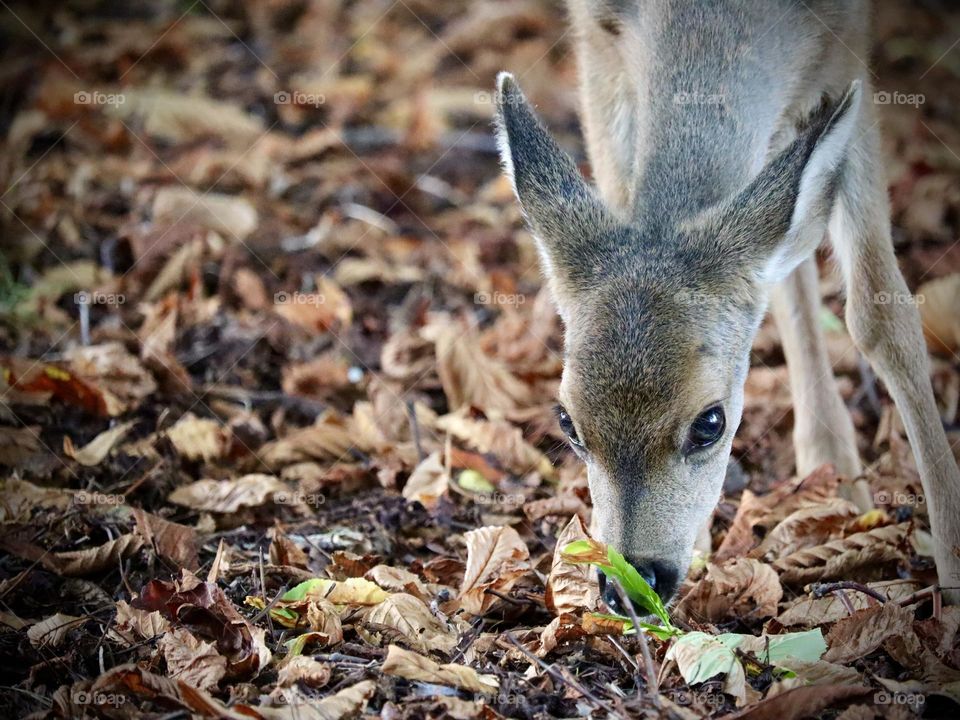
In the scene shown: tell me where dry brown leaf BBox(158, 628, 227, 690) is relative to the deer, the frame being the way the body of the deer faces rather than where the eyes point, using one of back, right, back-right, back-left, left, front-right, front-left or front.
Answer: front-right

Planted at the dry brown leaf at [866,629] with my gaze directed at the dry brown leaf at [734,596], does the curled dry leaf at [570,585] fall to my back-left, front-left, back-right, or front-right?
front-left

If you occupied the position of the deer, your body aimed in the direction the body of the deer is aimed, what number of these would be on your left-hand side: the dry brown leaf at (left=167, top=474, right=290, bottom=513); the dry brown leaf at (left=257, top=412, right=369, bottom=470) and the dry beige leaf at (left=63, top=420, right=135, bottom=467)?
0

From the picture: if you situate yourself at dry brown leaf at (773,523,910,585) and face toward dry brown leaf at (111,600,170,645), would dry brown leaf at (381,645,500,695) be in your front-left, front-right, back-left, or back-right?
front-left

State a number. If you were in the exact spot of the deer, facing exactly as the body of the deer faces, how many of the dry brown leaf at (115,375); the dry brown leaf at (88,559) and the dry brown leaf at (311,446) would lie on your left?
0

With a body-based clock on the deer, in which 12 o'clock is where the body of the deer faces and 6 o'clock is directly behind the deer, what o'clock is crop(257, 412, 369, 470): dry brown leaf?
The dry brown leaf is roughly at 4 o'clock from the deer.

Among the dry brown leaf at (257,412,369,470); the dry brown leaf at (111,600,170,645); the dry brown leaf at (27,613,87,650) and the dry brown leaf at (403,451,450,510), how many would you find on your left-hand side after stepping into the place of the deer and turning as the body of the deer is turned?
0

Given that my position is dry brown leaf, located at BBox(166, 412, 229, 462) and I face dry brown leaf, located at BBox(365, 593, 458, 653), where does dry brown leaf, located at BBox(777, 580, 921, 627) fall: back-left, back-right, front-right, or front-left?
front-left

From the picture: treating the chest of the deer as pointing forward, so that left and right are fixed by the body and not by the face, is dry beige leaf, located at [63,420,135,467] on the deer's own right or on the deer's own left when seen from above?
on the deer's own right

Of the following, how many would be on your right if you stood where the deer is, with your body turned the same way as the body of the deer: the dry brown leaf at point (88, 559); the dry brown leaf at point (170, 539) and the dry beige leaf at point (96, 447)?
3

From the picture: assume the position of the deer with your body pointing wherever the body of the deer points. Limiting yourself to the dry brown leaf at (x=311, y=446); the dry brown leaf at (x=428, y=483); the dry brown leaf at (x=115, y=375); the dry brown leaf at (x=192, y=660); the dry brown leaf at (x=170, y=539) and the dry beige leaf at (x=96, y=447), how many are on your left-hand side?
0

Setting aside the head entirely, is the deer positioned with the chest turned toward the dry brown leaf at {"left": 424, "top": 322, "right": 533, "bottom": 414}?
no

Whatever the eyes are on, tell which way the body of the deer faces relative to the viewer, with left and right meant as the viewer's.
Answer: facing the viewer

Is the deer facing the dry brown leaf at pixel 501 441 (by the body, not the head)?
no

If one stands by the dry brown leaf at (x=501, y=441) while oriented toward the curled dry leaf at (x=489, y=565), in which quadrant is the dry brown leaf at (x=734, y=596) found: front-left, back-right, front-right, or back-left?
front-left
